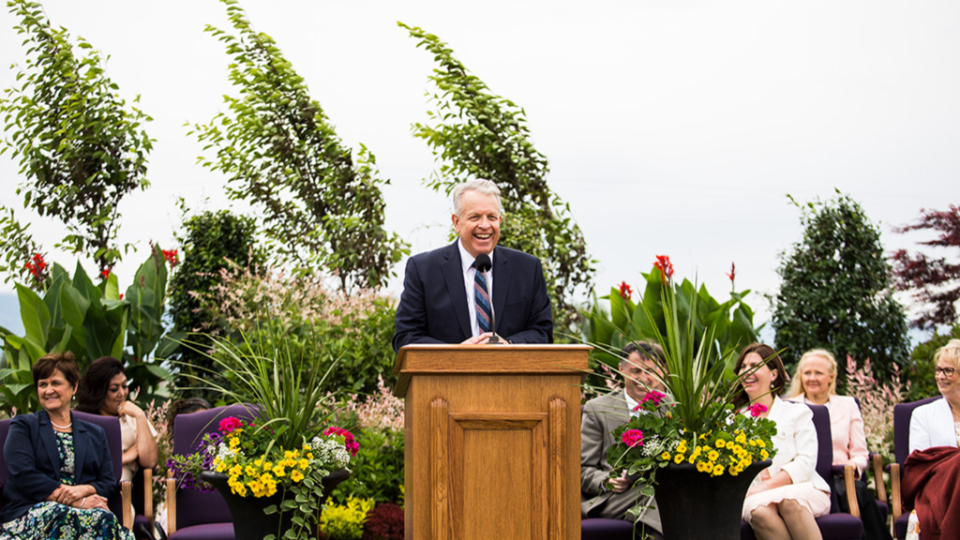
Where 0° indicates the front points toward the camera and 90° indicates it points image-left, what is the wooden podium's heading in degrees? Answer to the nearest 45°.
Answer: approximately 0°

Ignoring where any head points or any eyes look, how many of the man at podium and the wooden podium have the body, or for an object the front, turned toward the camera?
2

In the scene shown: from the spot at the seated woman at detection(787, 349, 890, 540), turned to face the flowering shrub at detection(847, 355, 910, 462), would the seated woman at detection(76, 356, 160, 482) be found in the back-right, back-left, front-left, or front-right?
back-left

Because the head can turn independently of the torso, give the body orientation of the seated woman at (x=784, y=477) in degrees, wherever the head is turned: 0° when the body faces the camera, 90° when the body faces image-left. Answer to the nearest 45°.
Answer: approximately 45°

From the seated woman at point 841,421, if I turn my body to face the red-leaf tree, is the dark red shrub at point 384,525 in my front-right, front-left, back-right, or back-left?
back-left

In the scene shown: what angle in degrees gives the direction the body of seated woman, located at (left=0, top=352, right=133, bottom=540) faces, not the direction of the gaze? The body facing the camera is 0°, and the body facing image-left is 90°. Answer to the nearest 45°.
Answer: approximately 315°

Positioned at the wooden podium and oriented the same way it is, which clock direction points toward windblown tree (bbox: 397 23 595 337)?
The windblown tree is roughly at 6 o'clock from the wooden podium.

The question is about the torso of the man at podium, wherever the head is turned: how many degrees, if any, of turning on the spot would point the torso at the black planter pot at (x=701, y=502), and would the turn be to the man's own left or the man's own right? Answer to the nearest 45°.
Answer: approximately 45° to the man's own left

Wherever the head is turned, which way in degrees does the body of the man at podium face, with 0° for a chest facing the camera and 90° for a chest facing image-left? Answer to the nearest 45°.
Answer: approximately 0°
